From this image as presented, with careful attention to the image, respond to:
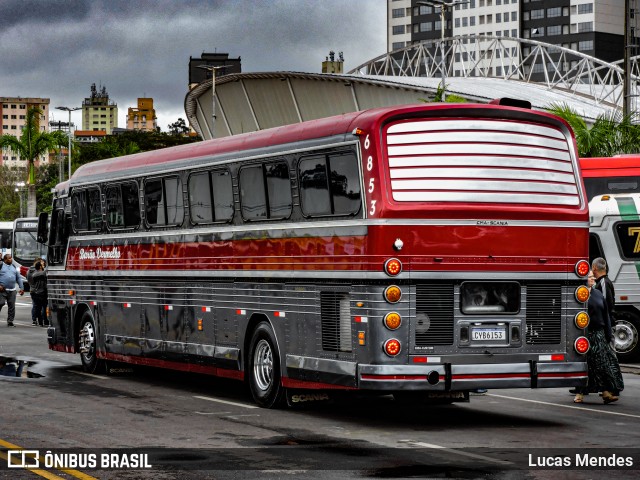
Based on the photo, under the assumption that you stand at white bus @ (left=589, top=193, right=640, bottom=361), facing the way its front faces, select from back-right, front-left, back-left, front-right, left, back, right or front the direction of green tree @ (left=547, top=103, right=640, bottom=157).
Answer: back-right

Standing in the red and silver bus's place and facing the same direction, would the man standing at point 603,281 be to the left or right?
on its right

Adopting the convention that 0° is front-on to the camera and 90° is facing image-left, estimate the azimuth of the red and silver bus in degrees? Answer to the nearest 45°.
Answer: approximately 135°

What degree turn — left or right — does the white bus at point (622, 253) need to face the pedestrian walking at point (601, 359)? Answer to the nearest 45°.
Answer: approximately 45° to its left

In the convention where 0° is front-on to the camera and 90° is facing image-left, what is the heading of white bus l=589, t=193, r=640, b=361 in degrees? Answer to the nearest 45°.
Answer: approximately 45°

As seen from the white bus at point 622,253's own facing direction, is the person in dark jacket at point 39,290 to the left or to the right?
on its right
